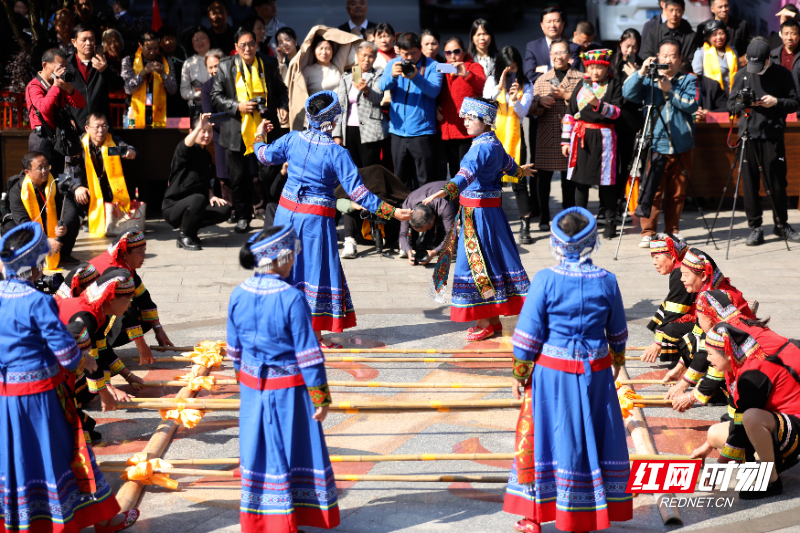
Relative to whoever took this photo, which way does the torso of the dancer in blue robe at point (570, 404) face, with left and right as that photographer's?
facing away from the viewer

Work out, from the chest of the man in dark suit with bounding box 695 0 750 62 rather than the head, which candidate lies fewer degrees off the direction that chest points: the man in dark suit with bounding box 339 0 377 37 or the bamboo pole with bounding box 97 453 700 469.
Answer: the bamboo pole

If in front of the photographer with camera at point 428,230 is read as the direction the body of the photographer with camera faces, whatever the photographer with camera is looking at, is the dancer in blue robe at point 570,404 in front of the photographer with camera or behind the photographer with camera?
in front

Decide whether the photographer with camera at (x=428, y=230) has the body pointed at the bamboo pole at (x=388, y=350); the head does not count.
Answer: yes

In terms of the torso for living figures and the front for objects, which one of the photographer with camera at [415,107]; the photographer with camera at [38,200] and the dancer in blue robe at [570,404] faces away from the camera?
the dancer in blue robe

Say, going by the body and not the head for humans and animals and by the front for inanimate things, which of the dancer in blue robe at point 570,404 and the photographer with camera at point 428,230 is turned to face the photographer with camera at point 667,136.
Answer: the dancer in blue robe

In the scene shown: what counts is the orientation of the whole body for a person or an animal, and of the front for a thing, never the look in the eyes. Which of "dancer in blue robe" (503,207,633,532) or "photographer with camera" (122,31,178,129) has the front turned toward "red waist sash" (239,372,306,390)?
the photographer with camera

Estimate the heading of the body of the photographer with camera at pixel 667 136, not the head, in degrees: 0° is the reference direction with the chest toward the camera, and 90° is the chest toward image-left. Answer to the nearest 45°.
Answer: approximately 45°

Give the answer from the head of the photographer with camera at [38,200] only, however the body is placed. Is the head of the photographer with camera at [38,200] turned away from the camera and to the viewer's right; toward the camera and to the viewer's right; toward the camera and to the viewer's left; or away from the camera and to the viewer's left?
toward the camera and to the viewer's right

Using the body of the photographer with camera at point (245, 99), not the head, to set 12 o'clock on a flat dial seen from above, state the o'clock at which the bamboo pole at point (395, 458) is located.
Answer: The bamboo pole is roughly at 12 o'clock from the photographer with camera.

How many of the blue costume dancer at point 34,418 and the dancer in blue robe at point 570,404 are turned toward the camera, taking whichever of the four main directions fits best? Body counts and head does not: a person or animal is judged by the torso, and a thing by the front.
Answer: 0

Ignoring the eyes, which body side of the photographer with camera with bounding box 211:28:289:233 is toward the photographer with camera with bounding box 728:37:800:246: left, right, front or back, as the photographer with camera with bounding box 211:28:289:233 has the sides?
left

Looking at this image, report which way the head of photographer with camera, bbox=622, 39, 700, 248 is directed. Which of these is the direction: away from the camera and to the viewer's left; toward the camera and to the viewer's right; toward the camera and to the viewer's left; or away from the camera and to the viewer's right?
toward the camera and to the viewer's left

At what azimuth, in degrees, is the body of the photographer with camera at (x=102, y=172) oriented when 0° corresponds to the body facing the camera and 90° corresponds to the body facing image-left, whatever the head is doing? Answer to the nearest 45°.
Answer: approximately 315°
